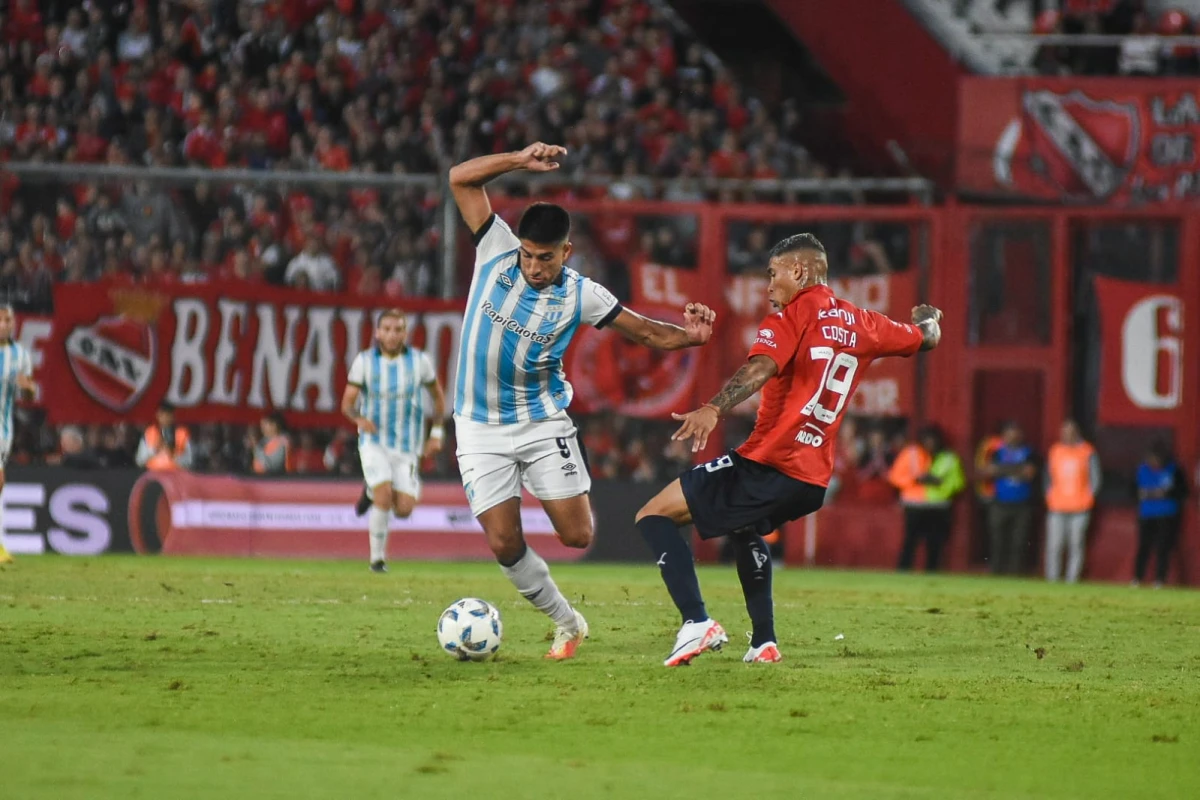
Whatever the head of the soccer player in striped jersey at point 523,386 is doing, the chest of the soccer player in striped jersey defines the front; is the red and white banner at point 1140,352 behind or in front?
behind

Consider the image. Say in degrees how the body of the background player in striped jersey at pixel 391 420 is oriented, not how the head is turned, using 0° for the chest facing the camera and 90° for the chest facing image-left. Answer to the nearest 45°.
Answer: approximately 0°

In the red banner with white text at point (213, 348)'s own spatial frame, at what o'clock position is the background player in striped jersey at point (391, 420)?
The background player in striped jersey is roughly at 11 o'clock from the red banner with white text.

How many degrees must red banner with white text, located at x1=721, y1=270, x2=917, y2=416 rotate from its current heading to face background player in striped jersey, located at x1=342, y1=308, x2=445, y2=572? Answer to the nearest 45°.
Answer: approximately 45° to its right

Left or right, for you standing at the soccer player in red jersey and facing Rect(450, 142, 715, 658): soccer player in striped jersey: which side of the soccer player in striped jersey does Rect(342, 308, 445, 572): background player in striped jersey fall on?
right

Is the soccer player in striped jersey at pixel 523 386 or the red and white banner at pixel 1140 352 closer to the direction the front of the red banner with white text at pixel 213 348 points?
the soccer player in striped jersey

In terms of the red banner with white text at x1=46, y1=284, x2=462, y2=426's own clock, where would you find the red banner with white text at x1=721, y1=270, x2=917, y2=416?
the red banner with white text at x1=721, y1=270, x2=917, y2=416 is roughly at 9 o'clock from the red banner with white text at x1=46, y1=284, x2=462, y2=426.

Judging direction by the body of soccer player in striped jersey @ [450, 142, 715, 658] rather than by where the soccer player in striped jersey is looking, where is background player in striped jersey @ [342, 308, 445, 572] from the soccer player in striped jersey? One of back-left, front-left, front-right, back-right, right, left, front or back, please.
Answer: back

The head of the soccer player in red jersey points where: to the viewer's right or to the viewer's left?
to the viewer's left
